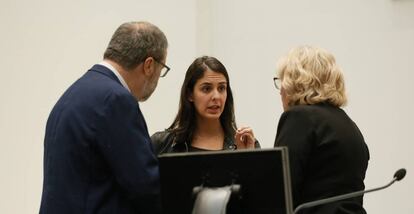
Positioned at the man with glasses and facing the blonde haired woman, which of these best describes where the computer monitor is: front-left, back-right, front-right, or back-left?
front-right

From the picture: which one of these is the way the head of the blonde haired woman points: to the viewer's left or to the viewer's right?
to the viewer's left

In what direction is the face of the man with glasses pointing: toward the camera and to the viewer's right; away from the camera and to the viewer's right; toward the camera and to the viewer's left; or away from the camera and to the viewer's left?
away from the camera and to the viewer's right

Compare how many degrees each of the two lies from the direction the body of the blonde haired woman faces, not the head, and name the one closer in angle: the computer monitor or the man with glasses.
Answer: the man with glasses

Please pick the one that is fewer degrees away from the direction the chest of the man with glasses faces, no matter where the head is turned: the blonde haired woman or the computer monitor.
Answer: the blonde haired woman

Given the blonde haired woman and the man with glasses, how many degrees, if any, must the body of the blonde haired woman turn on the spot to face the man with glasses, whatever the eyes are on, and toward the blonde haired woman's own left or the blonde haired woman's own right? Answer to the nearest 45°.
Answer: approximately 45° to the blonde haired woman's own left

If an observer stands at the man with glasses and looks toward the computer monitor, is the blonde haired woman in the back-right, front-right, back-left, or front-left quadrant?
front-left

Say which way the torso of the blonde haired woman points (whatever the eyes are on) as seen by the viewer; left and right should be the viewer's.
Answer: facing away from the viewer and to the left of the viewer

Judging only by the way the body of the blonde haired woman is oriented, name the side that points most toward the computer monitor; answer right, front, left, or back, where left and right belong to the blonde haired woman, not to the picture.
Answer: left

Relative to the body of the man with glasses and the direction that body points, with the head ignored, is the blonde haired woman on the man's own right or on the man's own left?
on the man's own right

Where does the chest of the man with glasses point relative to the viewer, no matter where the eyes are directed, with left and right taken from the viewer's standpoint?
facing away from the viewer and to the right of the viewer

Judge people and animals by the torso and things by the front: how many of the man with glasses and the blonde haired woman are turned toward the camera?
0
